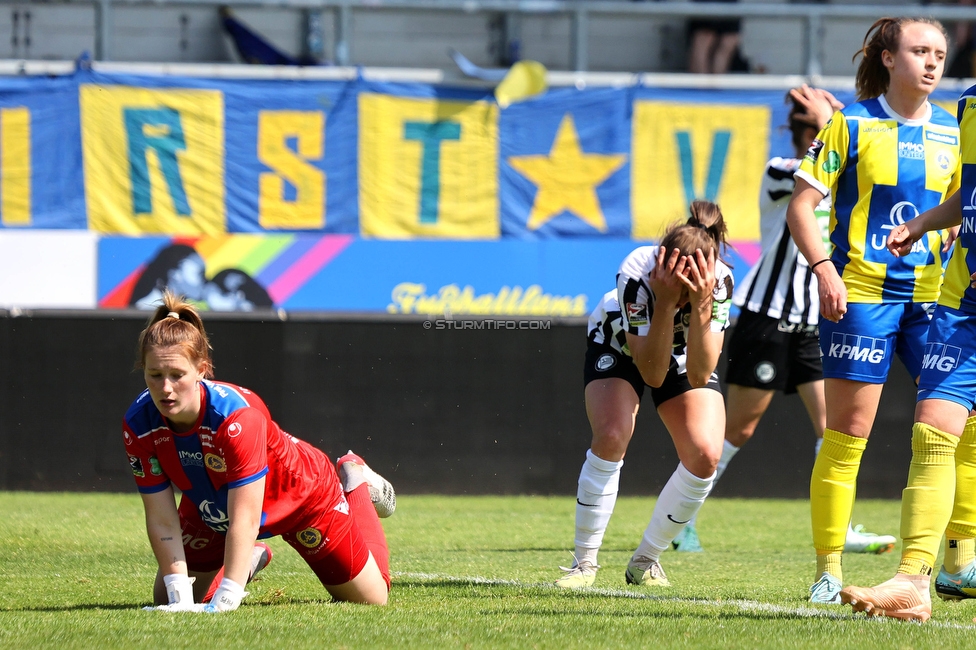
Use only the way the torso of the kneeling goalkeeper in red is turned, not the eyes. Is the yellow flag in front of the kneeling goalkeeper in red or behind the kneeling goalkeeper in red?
behind

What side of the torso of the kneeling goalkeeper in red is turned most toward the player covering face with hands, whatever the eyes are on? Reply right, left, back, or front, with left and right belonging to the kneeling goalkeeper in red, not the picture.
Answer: back

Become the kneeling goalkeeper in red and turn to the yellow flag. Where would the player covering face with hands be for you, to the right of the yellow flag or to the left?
right

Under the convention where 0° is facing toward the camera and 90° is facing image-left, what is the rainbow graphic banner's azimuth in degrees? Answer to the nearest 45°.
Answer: approximately 0°

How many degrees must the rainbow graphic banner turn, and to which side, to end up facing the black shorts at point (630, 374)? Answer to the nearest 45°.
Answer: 0° — it already faces it

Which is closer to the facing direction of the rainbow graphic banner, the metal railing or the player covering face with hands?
the player covering face with hands

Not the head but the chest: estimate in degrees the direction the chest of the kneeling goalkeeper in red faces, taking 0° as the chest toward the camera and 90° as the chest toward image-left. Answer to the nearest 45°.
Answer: approximately 45°

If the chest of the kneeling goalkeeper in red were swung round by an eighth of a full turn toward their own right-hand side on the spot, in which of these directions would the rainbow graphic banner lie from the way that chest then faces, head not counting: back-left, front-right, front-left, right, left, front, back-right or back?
right
